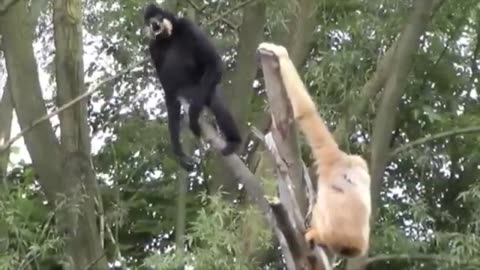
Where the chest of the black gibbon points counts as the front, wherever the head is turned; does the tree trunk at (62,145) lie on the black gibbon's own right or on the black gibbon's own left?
on the black gibbon's own right

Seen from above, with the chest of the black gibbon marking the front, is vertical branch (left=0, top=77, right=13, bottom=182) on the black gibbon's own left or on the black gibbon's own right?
on the black gibbon's own right

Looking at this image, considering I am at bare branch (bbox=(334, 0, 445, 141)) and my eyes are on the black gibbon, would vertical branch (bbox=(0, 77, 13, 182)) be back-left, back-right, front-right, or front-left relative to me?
front-right
